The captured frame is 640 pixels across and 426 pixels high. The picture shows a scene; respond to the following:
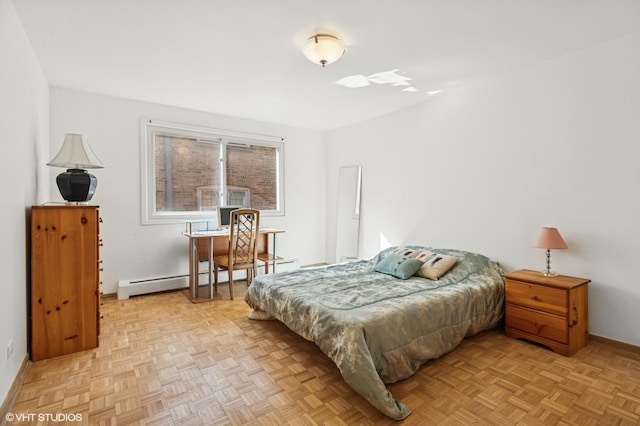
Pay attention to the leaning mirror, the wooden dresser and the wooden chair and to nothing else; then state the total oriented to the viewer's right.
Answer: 1

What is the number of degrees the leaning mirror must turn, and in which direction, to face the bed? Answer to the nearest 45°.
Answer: approximately 45° to its left

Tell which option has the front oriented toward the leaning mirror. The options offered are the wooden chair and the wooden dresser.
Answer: the wooden dresser

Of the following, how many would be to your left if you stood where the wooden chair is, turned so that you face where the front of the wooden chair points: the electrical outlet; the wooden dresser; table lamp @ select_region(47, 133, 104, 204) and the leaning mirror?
3

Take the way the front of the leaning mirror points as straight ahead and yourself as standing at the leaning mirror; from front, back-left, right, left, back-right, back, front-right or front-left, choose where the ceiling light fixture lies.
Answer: front-left

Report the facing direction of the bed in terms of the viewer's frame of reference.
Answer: facing the viewer and to the left of the viewer

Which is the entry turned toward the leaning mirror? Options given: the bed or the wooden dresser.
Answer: the wooden dresser

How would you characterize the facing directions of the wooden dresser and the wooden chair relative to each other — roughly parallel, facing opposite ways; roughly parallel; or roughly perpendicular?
roughly perpendicular

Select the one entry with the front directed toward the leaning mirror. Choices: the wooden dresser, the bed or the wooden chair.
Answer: the wooden dresser

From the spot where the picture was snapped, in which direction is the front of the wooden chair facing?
facing away from the viewer and to the left of the viewer

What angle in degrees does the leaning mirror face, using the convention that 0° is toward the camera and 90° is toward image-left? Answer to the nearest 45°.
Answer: approximately 45°

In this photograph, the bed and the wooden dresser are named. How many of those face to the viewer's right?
1

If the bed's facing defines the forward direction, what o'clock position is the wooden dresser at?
The wooden dresser is roughly at 1 o'clock from the bed.

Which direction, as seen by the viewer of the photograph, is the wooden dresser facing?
facing to the right of the viewer
